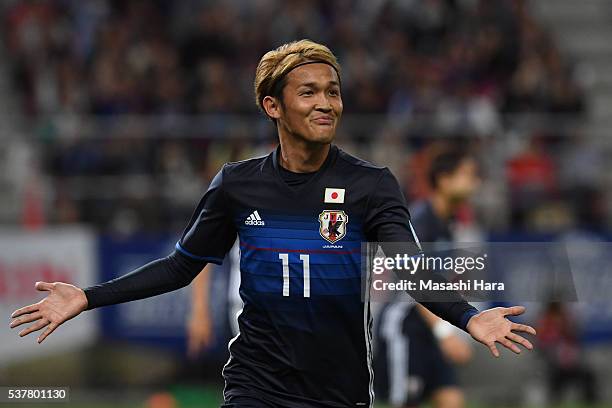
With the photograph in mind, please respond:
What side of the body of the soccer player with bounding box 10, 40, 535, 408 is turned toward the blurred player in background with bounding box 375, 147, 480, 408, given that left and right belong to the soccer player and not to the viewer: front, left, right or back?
back

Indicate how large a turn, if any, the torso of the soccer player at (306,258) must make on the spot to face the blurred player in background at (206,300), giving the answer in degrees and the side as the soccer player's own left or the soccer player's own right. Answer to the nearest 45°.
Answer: approximately 180°

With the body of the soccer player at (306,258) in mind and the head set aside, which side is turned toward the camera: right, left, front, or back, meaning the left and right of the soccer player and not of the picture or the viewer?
front

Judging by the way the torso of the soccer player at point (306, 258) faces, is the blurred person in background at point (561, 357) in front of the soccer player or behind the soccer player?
behind
